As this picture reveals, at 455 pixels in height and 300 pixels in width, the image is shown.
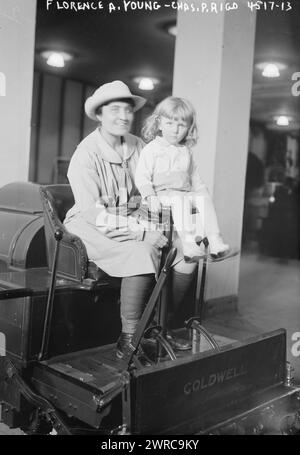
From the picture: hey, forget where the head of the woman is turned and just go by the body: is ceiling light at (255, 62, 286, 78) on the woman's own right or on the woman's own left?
on the woman's own left

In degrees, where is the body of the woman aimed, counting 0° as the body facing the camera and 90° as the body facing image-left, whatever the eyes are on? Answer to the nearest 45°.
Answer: approximately 315°

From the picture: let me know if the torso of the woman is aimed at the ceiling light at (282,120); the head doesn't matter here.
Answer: no

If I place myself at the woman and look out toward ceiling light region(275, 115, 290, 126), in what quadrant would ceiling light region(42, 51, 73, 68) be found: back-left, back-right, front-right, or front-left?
front-left

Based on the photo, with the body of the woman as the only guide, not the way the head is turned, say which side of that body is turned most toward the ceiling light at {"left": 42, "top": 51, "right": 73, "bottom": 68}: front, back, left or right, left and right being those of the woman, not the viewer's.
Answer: back
